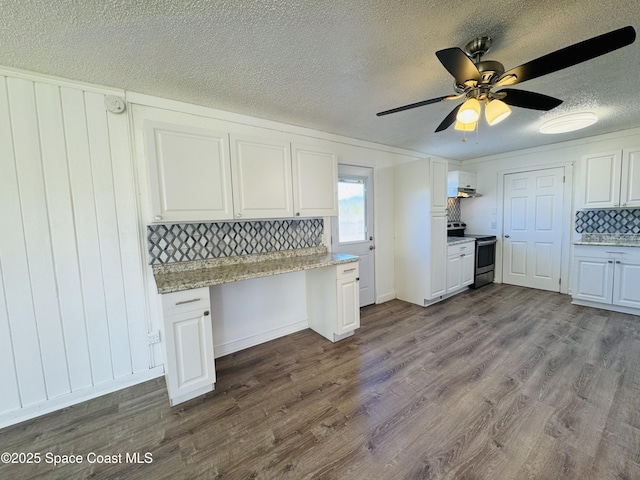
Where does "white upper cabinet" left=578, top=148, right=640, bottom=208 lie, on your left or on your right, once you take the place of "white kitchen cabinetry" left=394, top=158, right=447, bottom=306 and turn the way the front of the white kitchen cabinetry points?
on your left

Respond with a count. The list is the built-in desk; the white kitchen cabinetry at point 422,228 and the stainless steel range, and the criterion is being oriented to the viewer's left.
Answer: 0

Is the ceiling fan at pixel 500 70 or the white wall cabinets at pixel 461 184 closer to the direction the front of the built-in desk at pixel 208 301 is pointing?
the ceiling fan

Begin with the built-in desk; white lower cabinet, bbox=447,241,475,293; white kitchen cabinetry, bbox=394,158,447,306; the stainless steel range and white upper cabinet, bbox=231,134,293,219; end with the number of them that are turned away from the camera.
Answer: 0

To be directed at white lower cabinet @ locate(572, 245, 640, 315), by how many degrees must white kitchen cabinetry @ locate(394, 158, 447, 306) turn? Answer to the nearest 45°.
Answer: approximately 45° to its left

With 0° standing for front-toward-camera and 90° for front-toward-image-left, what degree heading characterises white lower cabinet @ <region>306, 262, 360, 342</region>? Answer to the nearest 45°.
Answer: approximately 315°

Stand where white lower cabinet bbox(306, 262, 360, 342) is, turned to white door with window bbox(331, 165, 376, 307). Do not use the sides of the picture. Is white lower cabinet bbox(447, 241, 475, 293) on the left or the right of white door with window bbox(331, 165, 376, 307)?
right

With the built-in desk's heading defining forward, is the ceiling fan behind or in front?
in front

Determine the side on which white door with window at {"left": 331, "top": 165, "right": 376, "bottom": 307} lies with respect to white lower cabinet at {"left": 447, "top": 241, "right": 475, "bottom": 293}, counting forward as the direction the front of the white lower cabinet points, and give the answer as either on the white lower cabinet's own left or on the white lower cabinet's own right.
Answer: on the white lower cabinet's own right

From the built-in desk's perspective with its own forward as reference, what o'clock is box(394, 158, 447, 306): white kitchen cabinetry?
The white kitchen cabinetry is roughly at 10 o'clock from the built-in desk.

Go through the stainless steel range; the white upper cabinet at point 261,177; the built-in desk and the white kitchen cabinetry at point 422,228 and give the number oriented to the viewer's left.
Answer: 0

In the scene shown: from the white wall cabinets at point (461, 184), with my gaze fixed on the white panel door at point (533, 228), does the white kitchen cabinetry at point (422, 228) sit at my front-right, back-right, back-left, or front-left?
back-right

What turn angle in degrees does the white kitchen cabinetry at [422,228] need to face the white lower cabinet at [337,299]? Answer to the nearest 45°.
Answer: approximately 90° to its right

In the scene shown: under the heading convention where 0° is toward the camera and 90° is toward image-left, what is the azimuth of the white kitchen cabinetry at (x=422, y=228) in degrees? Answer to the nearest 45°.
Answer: approximately 315°

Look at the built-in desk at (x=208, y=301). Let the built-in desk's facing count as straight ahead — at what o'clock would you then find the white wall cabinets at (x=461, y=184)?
The white wall cabinets is roughly at 10 o'clock from the built-in desk.

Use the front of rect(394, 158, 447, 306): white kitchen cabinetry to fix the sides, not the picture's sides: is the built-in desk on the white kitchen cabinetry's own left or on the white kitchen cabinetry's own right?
on the white kitchen cabinetry's own right

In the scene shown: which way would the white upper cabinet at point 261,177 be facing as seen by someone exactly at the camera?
facing the viewer and to the right of the viewer

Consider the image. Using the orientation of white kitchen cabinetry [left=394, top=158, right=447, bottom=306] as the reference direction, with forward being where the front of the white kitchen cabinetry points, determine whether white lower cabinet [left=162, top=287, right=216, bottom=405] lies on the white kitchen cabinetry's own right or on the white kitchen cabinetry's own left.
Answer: on the white kitchen cabinetry's own right

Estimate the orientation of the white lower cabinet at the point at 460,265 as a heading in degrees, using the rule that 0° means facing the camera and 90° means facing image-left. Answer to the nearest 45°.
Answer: approximately 315°
